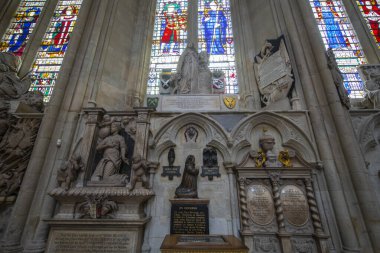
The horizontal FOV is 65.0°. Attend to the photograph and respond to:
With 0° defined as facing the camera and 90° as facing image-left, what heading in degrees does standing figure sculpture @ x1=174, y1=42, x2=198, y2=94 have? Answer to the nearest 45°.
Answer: approximately 0°

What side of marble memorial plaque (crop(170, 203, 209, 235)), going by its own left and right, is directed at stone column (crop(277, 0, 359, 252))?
left

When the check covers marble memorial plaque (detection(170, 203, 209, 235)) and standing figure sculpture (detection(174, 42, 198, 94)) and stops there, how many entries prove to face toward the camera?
2

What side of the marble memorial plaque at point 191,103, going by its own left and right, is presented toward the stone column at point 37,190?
right
